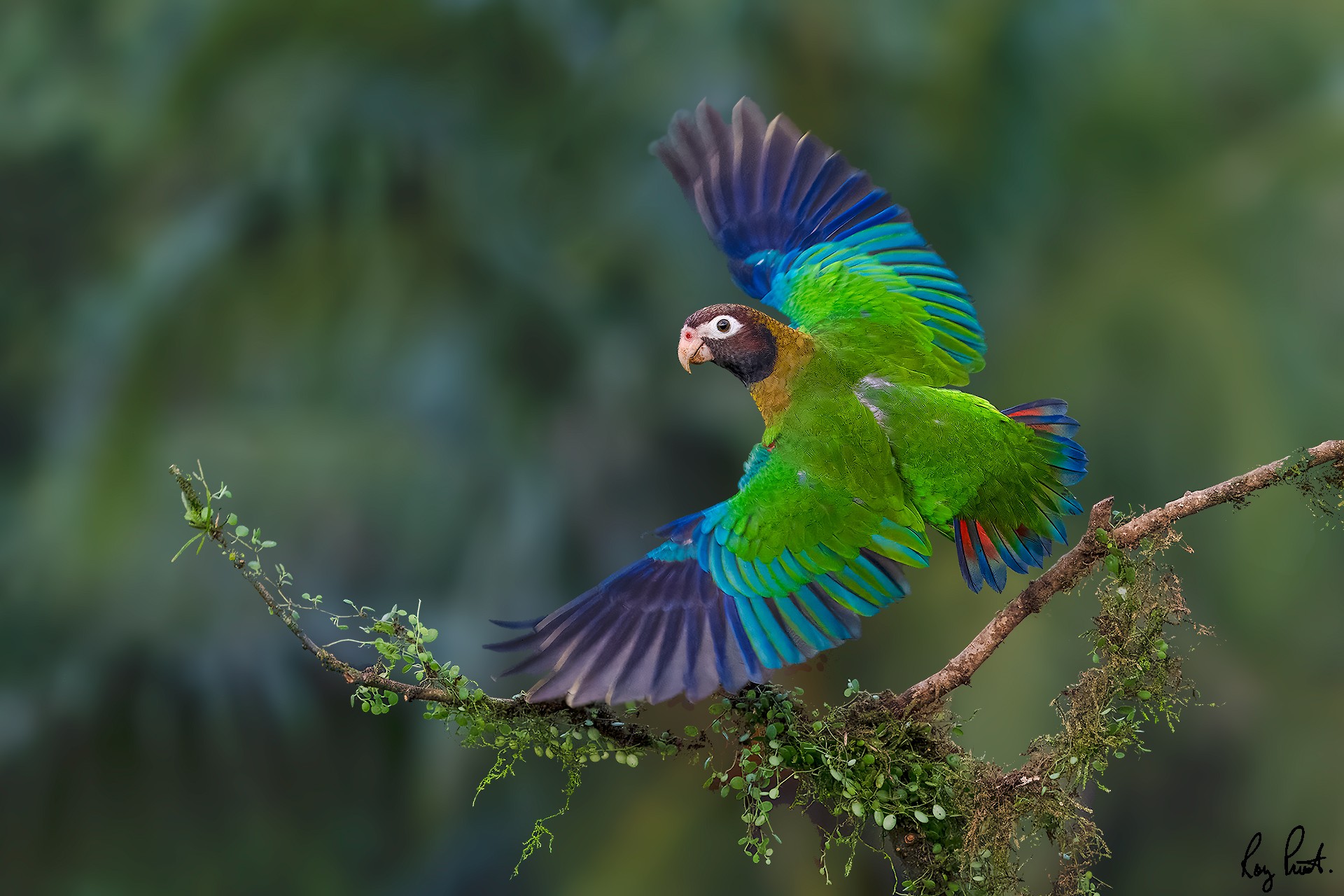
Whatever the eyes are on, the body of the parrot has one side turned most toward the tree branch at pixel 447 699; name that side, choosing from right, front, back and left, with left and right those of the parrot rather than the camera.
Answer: front

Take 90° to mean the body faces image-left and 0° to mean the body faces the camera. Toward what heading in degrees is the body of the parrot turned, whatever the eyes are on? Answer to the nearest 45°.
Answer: approximately 90°
